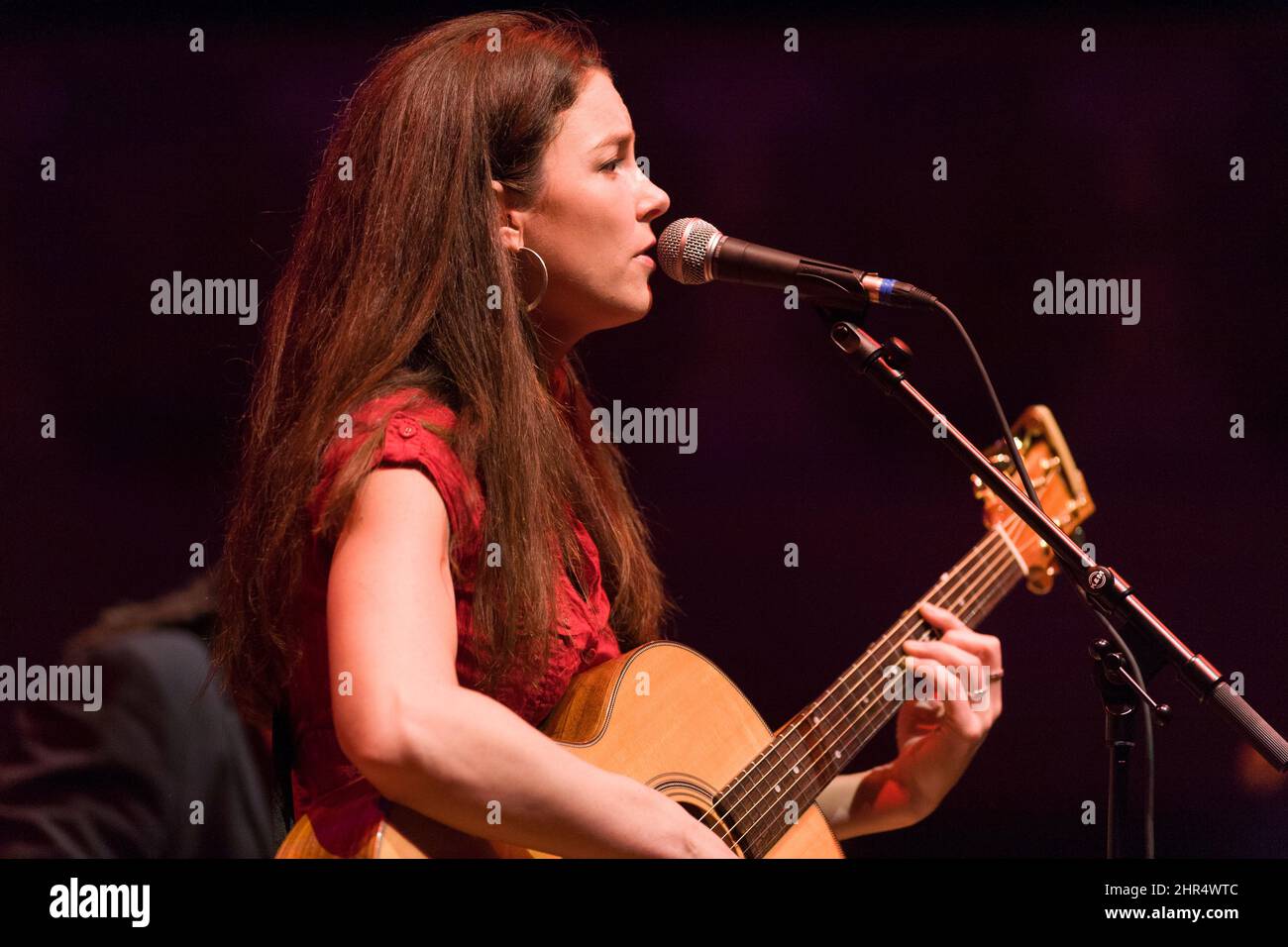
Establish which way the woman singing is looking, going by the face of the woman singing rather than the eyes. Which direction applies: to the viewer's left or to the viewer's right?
to the viewer's right

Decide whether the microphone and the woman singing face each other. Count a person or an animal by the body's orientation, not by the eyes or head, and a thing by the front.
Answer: yes

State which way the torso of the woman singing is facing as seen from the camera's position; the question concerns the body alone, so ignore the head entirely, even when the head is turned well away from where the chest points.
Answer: to the viewer's right

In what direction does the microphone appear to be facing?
to the viewer's left

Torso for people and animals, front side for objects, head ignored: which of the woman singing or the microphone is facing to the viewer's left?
the microphone

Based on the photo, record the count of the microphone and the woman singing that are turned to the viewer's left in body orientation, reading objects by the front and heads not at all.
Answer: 1

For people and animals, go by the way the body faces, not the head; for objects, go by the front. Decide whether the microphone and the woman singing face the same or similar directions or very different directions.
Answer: very different directions
